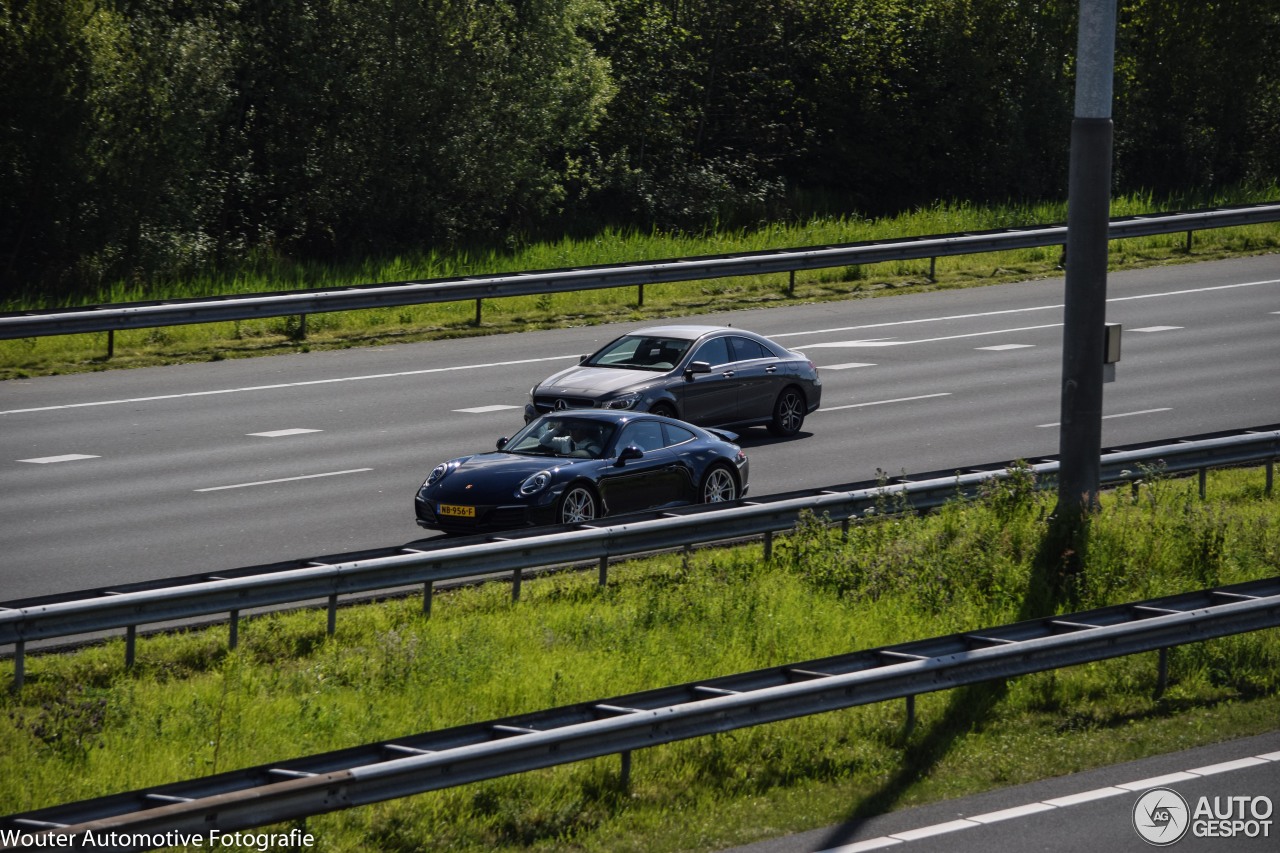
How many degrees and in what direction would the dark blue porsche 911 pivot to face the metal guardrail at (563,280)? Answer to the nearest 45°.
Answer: approximately 135° to its right

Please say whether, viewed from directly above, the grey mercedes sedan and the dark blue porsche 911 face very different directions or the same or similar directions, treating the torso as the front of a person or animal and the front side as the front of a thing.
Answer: same or similar directions

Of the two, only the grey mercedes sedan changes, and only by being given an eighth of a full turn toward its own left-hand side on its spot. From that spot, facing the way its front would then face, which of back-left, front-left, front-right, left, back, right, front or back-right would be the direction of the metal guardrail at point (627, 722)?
front

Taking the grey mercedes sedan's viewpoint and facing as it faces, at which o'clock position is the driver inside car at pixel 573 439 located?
The driver inside car is roughly at 11 o'clock from the grey mercedes sedan.

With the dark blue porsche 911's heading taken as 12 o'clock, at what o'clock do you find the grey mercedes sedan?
The grey mercedes sedan is roughly at 5 o'clock from the dark blue porsche 911.

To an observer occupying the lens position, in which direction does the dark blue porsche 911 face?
facing the viewer and to the left of the viewer

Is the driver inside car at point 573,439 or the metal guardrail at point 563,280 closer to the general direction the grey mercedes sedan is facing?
the driver inside car

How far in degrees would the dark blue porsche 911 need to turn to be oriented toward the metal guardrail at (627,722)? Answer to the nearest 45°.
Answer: approximately 45° to its left

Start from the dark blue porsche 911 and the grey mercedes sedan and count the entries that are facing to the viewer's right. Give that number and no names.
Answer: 0
